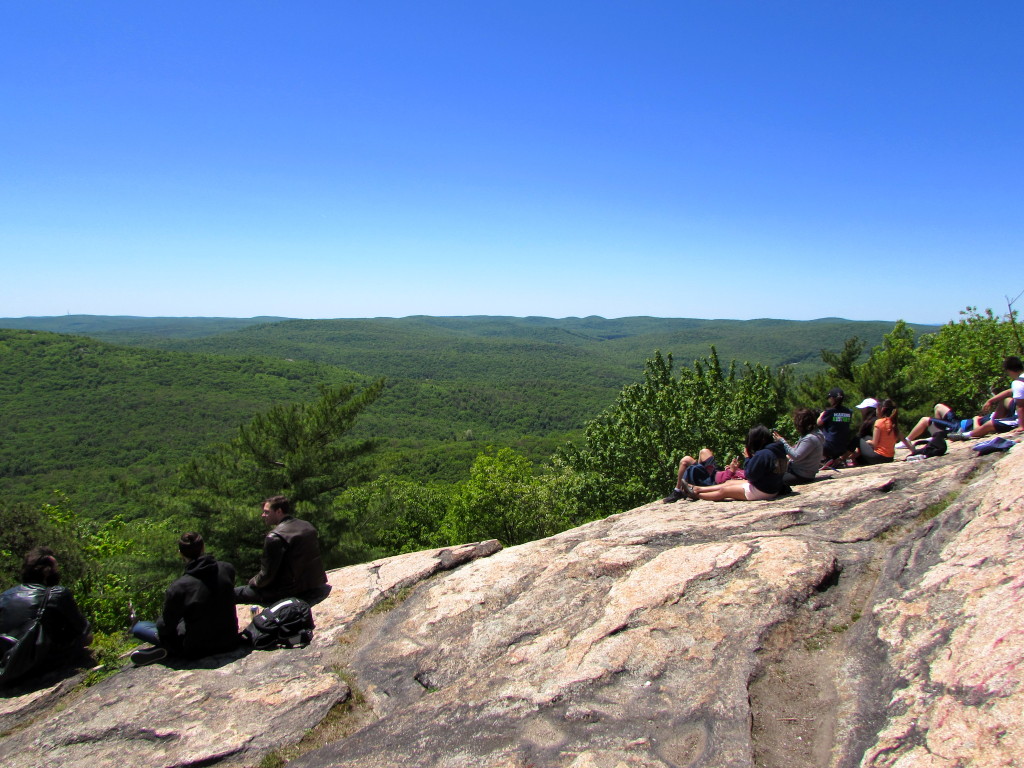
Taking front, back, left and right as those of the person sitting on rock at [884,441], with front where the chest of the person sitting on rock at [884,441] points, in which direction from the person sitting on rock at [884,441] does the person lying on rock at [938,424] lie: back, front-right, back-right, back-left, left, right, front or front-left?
right

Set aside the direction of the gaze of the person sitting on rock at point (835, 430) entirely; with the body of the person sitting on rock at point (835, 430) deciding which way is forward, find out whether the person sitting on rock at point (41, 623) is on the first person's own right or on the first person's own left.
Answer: on the first person's own left

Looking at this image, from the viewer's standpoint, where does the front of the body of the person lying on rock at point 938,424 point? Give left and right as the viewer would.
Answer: facing to the left of the viewer

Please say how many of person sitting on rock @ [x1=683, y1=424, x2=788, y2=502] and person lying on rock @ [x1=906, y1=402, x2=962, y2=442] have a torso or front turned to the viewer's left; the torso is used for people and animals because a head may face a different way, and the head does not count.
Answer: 2

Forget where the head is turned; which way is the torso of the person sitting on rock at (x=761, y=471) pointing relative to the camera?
to the viewer's left

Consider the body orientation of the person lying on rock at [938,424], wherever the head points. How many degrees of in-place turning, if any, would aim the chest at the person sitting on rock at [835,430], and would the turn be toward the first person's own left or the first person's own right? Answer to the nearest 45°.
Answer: approximately 45° to the first person's own left

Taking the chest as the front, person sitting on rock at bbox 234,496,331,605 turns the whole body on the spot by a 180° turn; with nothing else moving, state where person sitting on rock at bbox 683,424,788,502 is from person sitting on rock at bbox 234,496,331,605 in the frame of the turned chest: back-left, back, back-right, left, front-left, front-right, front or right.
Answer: front-left

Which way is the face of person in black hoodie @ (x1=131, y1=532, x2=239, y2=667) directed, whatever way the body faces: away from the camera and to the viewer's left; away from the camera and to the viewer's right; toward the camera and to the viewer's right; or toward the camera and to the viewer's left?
away from the camera and to the viewer's left

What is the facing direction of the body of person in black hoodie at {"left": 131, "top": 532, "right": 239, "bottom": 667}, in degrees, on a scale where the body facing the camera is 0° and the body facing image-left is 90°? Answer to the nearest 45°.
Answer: approximately 135°

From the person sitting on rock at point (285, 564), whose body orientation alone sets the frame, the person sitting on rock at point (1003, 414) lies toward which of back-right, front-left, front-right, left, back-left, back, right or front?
back-right

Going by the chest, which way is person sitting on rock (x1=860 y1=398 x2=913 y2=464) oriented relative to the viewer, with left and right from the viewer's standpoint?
facing away from the viewer and to the left of the viewer

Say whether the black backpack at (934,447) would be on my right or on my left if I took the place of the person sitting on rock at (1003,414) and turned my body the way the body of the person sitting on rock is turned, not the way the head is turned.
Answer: on my left

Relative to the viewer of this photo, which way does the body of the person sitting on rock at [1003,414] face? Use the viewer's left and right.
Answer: facing to the left of the viewer

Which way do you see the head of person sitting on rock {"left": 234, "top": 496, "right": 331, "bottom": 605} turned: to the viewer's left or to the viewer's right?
to the viewer's left

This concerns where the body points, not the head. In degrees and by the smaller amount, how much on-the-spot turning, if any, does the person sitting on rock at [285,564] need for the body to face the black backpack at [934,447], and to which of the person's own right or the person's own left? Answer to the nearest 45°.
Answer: approximately 135° to the person's own right
